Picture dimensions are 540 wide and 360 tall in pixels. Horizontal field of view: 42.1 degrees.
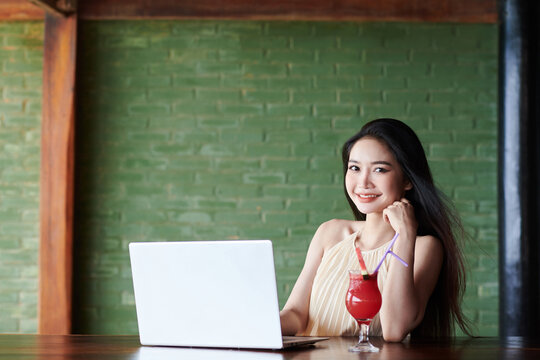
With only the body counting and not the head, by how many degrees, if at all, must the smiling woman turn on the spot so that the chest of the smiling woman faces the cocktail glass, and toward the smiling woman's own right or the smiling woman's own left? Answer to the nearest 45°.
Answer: approximately 45° to the smiling woman's own left

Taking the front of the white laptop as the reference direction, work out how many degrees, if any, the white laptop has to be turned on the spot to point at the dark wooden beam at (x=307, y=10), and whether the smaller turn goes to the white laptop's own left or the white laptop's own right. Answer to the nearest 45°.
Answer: approximately 45° to the white laptop's own left

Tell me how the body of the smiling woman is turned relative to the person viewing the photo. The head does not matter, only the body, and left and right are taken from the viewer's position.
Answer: facing the viewer and to the left of the viewer

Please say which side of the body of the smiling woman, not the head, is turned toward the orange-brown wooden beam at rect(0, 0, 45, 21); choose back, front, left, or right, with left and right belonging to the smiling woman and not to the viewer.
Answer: right

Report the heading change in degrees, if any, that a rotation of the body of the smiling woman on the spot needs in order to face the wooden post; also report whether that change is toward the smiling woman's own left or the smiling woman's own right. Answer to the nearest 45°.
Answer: approximately 90° to the smiling woman's own right

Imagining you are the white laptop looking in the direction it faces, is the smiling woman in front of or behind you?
in front

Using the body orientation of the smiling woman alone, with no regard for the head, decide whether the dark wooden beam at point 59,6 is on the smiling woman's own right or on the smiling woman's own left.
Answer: on the smiling woman's own right

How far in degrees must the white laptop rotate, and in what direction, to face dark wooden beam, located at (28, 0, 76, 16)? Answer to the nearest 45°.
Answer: approximately 45° to its left

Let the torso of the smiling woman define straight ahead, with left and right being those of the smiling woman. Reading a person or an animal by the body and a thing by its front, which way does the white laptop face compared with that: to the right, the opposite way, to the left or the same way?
the opposite way

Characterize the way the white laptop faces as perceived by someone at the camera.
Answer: facing away from the viewer and to the right of the viewer
